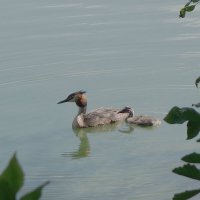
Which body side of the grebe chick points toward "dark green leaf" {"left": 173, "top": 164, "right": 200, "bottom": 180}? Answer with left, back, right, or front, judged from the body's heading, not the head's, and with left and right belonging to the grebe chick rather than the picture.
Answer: left

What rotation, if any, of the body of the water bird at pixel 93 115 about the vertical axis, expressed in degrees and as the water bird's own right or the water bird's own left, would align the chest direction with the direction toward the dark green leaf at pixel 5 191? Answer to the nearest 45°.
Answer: approximately 90° to the water bird's own left

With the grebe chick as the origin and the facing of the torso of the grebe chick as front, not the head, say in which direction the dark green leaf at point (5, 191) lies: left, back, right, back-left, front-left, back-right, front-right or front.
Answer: left

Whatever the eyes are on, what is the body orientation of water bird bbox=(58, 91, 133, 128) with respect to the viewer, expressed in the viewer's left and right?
facing to the left of the viewer

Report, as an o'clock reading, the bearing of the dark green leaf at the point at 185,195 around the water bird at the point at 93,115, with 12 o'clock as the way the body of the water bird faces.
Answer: The dark green leaf is roughly at 9 o'clock from the water bird.

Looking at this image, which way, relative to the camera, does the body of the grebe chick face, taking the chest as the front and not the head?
to the viewer's left

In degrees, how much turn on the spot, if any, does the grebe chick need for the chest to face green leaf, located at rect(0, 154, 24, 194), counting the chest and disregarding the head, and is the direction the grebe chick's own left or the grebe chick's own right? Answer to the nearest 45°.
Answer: approximately 90° to the grebe chick's own left

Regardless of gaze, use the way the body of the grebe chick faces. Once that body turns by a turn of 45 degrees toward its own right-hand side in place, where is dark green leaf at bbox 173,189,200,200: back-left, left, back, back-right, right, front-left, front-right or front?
back-left

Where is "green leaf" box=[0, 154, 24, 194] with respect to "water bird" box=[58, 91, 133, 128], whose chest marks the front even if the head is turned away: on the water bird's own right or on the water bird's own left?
on the water bird's own left

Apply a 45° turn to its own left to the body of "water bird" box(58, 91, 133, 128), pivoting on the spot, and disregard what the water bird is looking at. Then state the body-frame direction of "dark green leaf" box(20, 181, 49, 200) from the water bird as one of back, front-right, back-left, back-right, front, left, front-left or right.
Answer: front-left

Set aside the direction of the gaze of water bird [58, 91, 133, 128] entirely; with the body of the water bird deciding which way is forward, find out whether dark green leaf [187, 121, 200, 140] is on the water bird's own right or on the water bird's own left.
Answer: on the water bird's own left
